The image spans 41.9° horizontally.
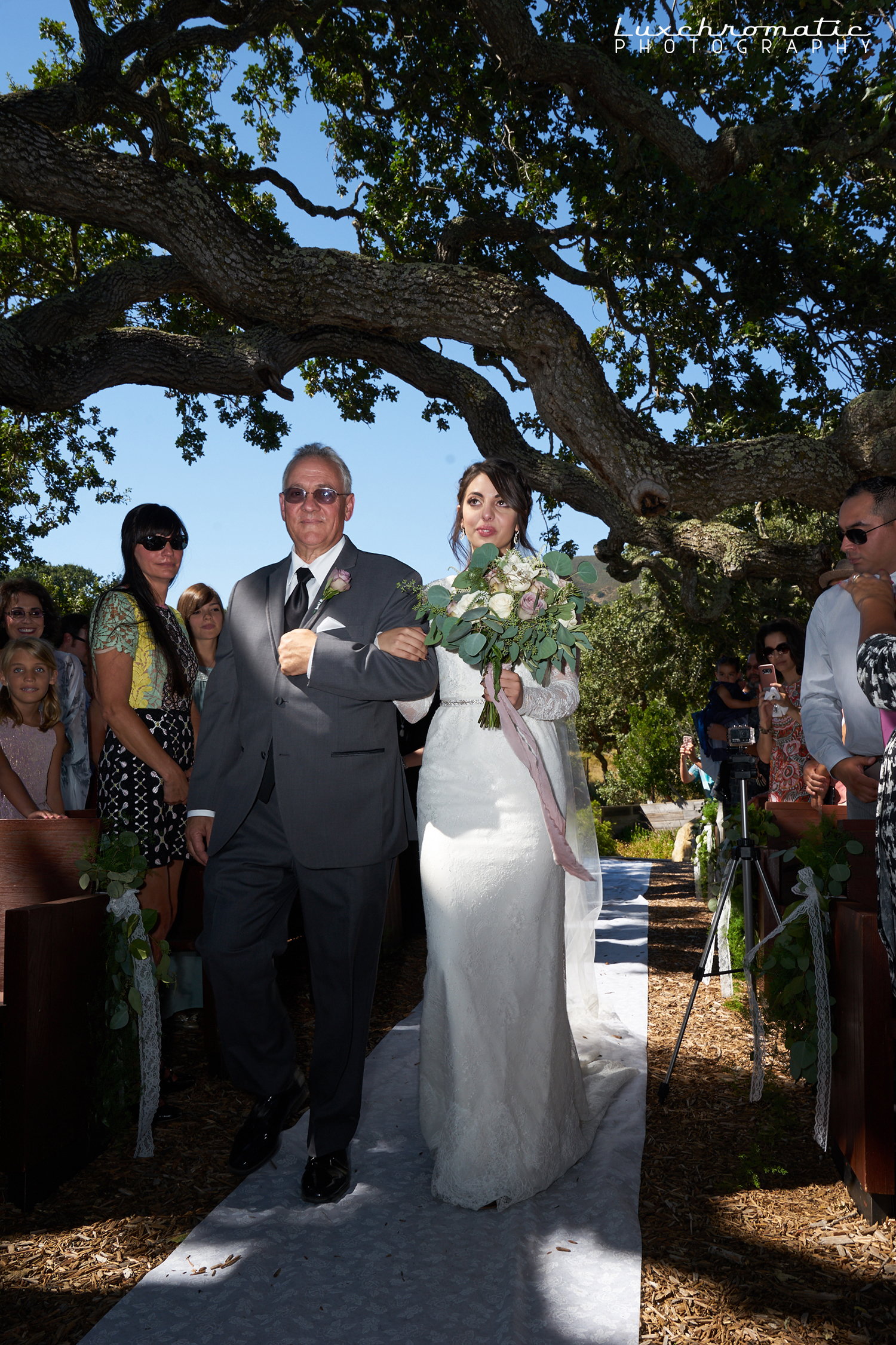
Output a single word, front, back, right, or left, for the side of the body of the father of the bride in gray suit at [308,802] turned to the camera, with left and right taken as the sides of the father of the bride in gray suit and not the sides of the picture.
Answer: front

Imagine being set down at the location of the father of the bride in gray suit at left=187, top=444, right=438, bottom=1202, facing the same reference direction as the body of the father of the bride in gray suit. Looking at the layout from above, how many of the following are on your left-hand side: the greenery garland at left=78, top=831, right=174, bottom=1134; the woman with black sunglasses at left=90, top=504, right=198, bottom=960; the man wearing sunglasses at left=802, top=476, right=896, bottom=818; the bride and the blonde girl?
2

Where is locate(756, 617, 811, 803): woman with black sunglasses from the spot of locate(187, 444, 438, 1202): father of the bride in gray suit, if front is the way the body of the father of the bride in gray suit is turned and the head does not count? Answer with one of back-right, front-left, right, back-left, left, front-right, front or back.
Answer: back-left

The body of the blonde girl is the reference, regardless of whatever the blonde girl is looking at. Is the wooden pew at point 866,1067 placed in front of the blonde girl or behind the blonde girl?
in front

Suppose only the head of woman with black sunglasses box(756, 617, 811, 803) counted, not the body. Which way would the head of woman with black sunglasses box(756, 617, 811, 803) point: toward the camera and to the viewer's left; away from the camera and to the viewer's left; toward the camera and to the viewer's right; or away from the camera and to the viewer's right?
toward the camera and to the viewer's left

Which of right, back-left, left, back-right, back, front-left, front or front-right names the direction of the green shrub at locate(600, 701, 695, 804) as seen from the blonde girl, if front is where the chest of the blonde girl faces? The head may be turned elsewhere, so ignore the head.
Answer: back-left

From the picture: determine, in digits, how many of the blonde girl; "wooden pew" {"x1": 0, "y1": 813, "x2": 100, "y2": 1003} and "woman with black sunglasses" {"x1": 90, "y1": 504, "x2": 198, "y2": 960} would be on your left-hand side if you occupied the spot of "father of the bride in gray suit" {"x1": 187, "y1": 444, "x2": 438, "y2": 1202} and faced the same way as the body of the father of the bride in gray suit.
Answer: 0

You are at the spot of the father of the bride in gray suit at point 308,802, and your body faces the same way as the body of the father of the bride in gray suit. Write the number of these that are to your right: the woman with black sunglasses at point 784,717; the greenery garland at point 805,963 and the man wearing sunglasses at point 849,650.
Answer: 0

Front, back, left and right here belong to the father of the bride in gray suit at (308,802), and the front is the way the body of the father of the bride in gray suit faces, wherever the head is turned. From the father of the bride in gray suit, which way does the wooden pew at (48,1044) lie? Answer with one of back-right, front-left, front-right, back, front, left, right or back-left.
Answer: right

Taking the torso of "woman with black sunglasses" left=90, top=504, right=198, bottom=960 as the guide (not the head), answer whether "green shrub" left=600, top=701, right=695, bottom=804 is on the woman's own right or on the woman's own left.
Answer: on the woman's own left

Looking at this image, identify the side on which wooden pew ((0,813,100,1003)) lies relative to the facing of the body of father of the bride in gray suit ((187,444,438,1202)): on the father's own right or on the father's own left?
on the father's own right

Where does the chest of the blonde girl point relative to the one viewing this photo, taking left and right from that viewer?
facing the viewer

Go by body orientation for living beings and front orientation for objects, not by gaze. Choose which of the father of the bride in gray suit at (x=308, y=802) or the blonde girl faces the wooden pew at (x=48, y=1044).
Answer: the blonde girl

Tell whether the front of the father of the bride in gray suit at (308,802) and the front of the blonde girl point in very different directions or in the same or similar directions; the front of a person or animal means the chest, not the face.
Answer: same or similar directions

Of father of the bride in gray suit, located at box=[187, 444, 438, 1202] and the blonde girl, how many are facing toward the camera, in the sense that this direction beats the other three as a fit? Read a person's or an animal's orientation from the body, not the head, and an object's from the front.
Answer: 2

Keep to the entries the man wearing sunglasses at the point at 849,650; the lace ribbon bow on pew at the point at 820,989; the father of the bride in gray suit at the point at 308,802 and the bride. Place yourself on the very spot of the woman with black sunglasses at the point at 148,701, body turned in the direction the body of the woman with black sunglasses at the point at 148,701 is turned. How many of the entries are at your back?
0

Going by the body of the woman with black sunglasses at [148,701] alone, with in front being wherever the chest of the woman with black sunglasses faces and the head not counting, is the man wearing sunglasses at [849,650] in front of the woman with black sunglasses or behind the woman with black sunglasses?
in front

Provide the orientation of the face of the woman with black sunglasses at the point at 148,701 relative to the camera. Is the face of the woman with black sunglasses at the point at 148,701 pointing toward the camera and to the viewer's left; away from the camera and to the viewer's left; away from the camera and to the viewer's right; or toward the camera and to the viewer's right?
toward the camera and to the viewer's right

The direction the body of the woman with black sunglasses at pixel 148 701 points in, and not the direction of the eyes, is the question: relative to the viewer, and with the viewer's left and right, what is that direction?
facing the viewer and to the right of the viewer
